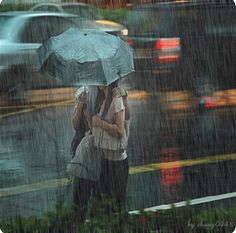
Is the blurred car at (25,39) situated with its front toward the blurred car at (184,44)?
yes

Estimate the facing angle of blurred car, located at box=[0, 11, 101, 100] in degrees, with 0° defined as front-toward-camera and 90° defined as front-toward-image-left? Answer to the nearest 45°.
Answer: approximately 270°
